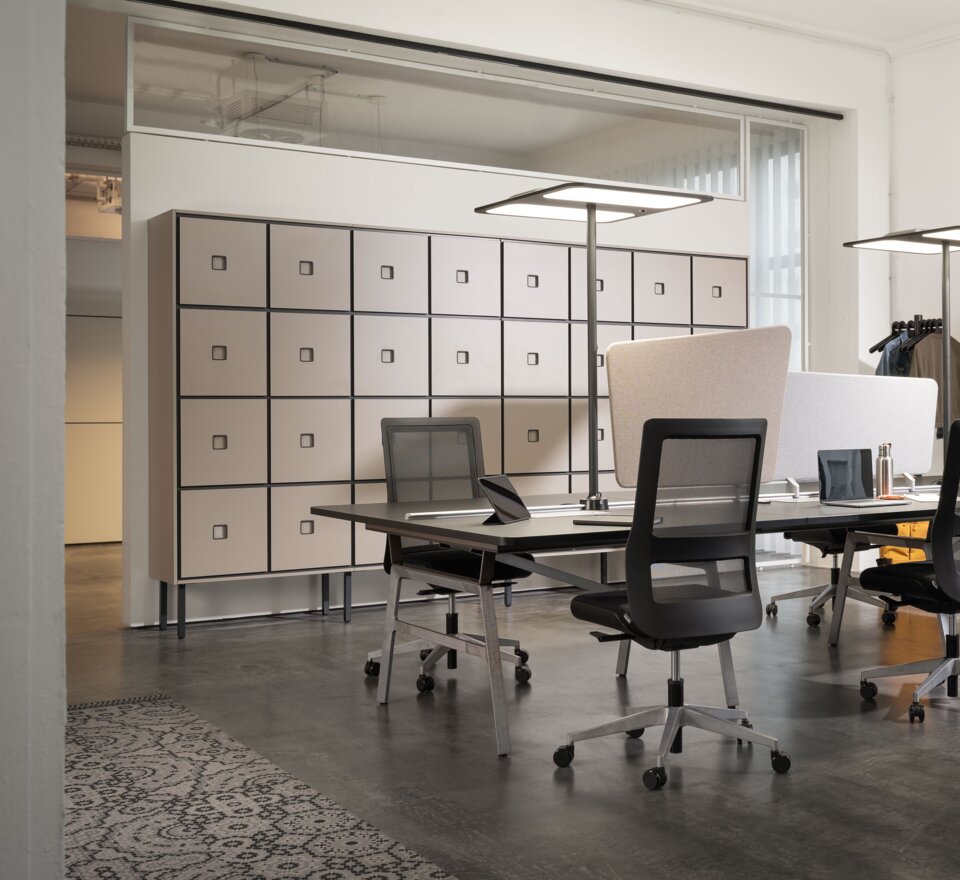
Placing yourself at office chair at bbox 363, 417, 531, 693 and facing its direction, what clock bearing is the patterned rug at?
The patterned rug is roughly at 2 o'clock from the office chair.

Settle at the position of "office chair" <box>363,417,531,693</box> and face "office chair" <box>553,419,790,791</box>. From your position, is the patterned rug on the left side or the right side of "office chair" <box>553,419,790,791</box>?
right

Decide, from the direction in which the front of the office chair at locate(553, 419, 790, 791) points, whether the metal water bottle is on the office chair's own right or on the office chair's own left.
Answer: on the office chair's own right

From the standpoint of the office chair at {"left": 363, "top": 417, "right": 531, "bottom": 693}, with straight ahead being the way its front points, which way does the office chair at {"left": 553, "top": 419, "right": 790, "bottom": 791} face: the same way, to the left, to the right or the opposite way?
the opposite way

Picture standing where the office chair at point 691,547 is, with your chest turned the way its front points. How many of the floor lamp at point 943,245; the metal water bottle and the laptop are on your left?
0

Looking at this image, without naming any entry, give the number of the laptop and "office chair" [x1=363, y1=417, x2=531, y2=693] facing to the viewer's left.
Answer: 0

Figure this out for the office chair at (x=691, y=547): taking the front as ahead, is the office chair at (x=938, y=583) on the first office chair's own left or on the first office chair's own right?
on the first office chair's own right

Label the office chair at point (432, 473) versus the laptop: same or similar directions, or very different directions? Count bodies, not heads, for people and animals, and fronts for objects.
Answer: same or similar directions

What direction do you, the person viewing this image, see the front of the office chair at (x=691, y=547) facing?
facing away from the viewer and to the left of the viewer

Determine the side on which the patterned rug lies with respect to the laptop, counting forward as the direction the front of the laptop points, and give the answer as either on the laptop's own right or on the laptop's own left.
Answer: on the laptop's own right

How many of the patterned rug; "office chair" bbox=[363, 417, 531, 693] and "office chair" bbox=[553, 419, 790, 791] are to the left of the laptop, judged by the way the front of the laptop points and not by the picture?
0

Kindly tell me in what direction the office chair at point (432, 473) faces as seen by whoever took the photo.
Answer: facing the viewer and to the right of the viewer
